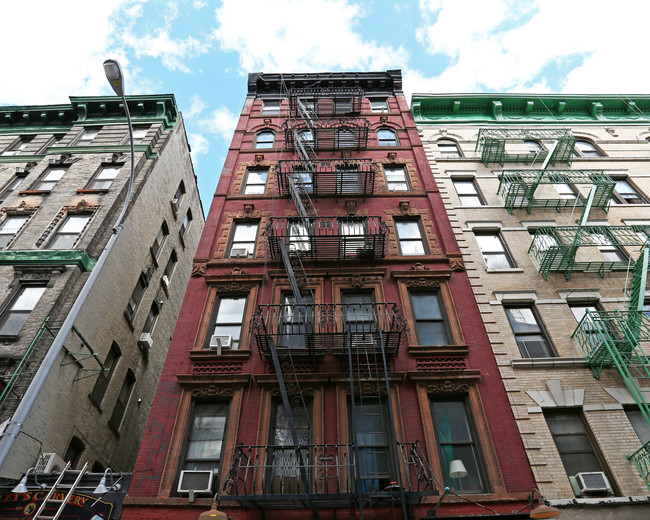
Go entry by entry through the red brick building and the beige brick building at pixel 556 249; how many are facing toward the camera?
2

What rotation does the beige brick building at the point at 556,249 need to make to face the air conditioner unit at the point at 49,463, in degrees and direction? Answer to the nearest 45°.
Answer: approximately 45° to its right

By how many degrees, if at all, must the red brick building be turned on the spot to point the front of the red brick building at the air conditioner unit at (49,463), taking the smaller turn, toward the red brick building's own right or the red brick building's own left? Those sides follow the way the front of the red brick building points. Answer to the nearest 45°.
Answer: approximately 90° to the red brick building's own right

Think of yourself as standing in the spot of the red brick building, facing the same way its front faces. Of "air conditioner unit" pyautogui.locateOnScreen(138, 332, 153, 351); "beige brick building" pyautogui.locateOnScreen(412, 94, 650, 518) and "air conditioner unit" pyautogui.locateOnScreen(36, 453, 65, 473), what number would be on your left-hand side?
1

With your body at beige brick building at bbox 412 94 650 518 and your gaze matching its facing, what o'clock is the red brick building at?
The red brick building is roughly at 2 o'clock from the beige brick building.

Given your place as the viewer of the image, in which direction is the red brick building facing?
facing the viewer

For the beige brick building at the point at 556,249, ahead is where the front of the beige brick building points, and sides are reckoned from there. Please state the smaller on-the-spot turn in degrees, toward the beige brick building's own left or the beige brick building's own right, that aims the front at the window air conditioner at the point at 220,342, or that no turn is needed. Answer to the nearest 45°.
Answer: approximately 45° to the beige brick building's own right
